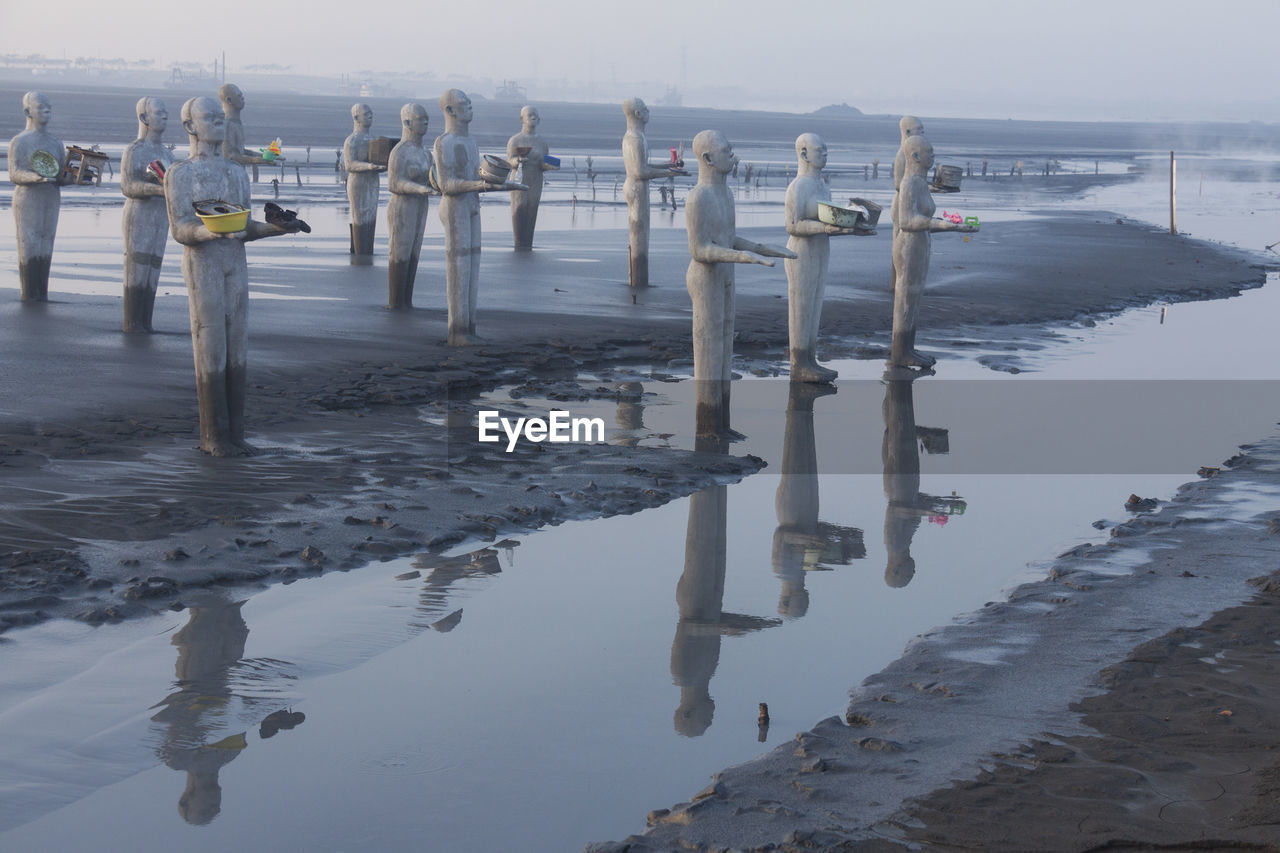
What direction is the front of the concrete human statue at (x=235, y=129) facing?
to the viewer's right

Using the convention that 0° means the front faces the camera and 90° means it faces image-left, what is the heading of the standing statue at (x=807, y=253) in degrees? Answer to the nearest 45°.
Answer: approximately 270°

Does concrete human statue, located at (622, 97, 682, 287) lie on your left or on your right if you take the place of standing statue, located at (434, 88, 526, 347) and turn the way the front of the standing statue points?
on your left

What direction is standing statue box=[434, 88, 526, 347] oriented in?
to the viewer's right

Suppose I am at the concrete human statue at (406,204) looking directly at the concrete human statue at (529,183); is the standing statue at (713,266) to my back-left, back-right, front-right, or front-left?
back-right

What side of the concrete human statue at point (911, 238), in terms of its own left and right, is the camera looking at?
right

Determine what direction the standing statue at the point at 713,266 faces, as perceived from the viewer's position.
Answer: facing to the right of the viewer

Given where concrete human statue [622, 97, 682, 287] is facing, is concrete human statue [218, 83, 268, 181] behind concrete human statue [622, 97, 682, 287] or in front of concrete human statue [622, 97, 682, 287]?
behind
